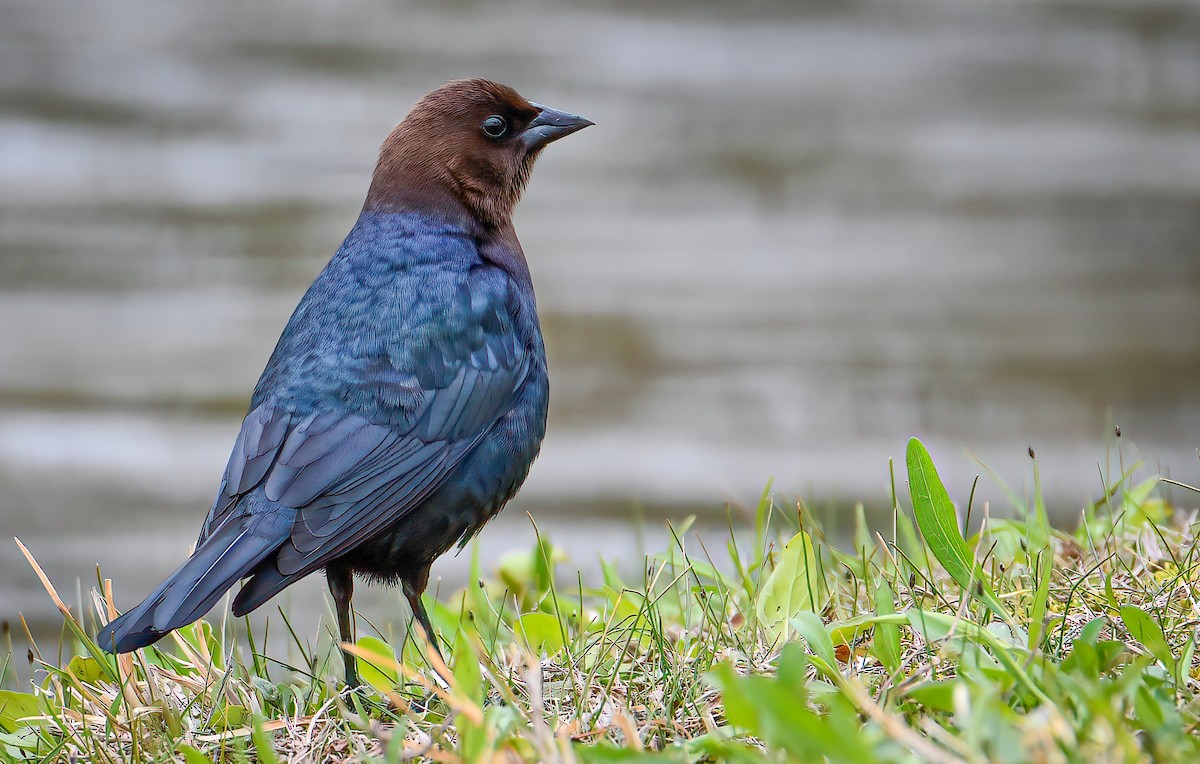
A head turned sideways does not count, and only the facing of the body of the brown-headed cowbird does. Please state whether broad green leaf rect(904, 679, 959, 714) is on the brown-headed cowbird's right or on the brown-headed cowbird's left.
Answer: on the brown-headed cowbird's right

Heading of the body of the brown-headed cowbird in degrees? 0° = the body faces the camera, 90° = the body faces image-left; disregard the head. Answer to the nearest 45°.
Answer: approximately 225°
